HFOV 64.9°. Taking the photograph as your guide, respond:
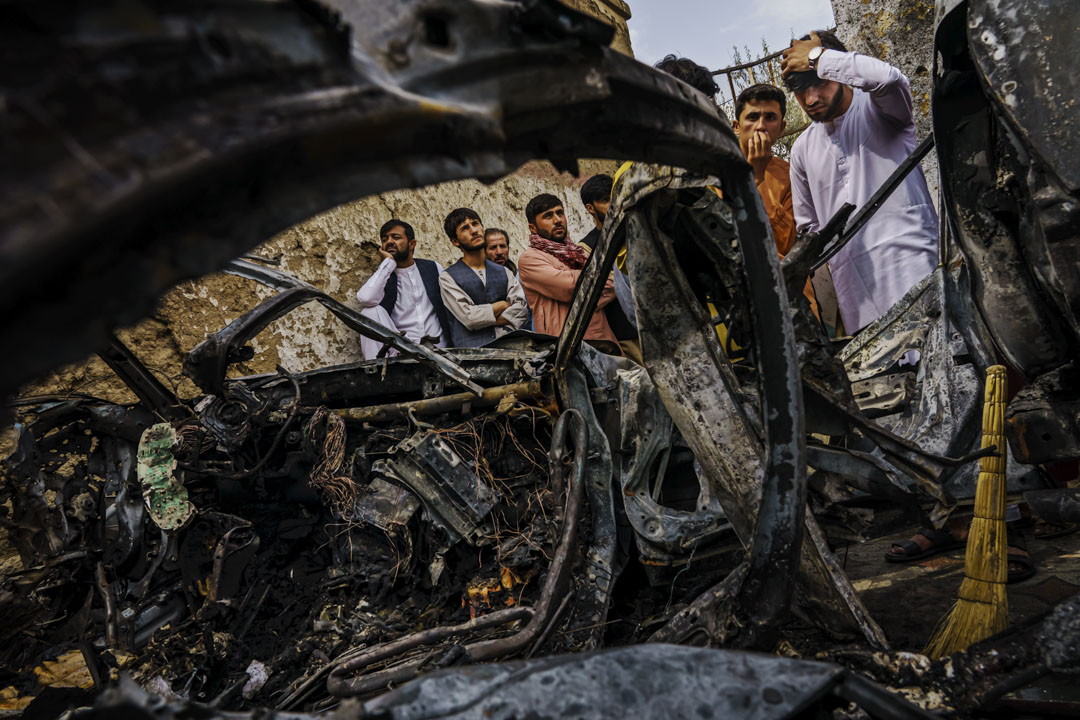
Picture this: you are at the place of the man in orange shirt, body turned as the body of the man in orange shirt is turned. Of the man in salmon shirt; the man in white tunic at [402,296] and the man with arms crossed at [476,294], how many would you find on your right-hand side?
3

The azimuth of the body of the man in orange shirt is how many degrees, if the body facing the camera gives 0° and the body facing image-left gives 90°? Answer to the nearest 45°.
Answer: approximately 0°

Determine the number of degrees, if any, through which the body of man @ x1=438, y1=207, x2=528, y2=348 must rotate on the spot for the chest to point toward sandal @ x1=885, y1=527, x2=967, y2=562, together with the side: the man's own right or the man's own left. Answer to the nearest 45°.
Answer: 0° — they already face it

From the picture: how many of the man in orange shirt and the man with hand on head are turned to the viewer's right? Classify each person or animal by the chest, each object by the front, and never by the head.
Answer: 0

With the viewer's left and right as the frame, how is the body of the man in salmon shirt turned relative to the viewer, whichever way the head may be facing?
facing the viewer and to the right of the viewer

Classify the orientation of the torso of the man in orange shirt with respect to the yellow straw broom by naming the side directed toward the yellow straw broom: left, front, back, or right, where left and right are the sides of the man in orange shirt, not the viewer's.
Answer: front

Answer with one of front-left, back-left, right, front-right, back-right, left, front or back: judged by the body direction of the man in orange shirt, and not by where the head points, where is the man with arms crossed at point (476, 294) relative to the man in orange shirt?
right

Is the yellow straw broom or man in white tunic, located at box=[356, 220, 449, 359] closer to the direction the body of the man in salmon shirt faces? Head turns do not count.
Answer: the yellow straw broom

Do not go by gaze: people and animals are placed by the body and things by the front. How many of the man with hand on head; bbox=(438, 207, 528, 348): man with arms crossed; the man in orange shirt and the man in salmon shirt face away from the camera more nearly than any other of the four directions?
0

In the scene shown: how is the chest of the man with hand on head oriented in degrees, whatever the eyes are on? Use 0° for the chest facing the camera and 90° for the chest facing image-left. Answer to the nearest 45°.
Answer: approximately 45°

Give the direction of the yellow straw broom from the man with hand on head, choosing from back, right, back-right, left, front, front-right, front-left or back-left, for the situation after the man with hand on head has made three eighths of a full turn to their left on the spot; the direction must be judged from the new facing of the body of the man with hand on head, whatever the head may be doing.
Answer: right

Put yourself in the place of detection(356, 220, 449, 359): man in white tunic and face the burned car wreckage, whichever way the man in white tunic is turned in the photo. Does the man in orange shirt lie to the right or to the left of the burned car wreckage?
left
